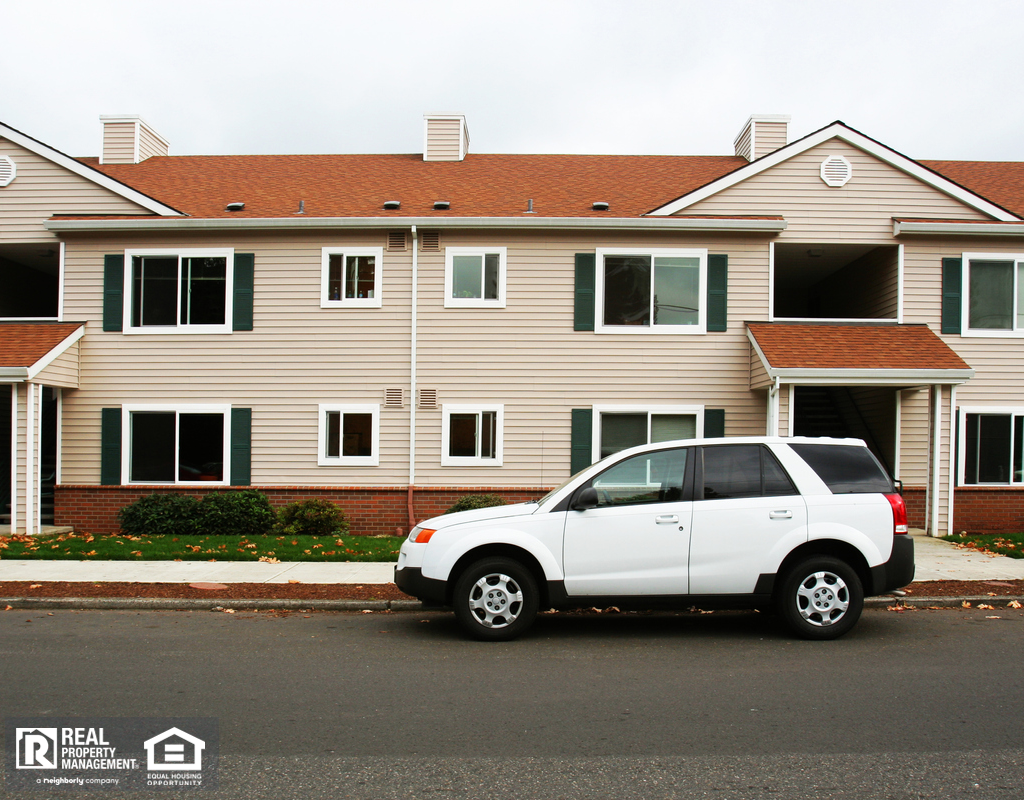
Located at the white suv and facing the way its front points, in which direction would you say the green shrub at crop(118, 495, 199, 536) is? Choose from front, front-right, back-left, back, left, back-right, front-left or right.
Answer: front-right

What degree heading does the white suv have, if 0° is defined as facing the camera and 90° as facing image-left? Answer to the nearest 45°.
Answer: approximately 90°

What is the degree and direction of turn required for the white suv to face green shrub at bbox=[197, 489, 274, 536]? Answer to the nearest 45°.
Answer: approximately 45° to its right

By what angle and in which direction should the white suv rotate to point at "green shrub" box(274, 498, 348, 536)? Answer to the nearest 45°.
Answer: approximately 45° to its right

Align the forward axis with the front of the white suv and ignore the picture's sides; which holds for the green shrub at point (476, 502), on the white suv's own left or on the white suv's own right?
on the white suv's own right
